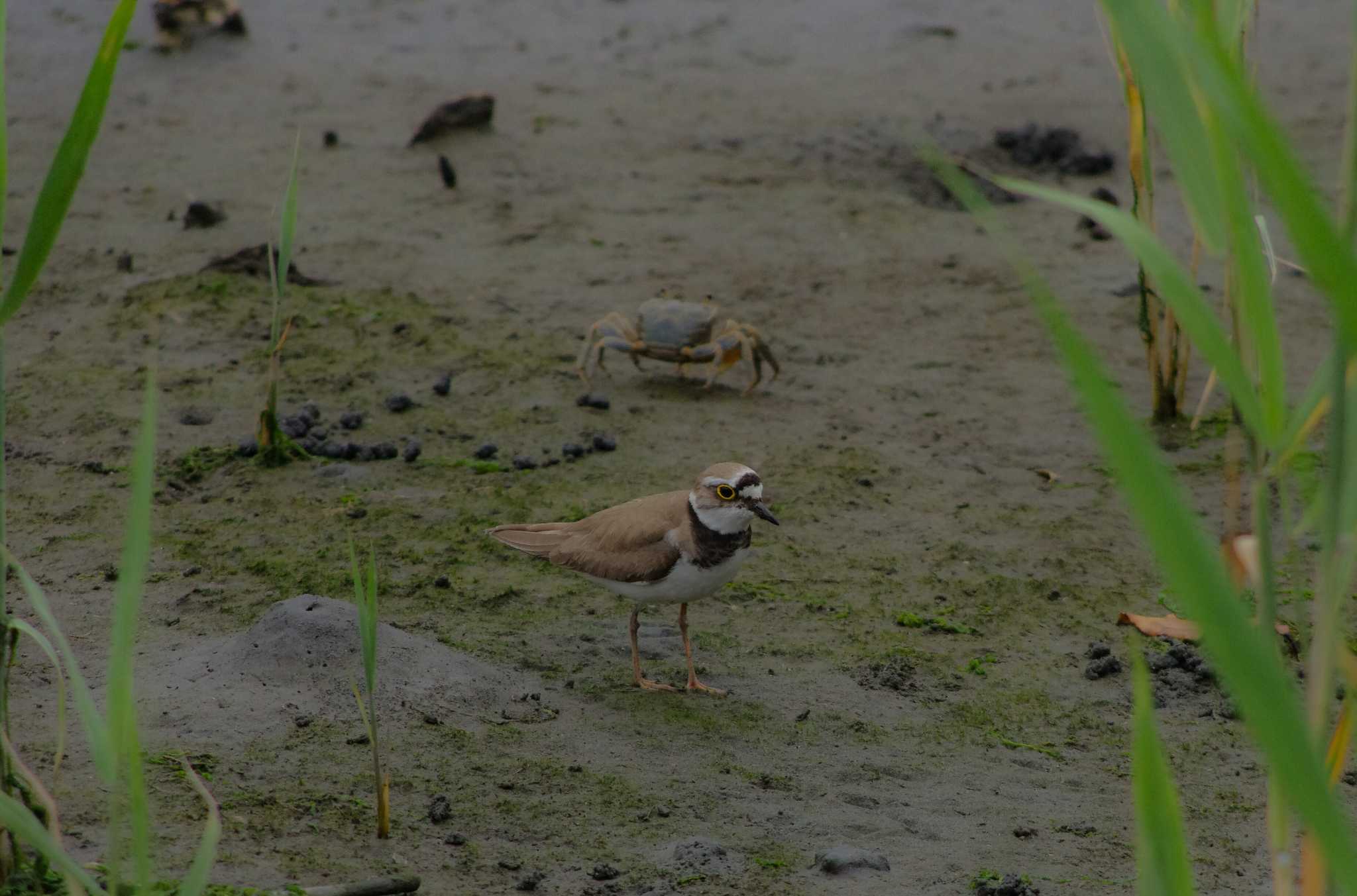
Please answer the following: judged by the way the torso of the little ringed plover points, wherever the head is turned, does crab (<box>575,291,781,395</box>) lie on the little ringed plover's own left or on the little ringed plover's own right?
on the little ringed plover's own left

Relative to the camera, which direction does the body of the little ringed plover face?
to the viewer's right

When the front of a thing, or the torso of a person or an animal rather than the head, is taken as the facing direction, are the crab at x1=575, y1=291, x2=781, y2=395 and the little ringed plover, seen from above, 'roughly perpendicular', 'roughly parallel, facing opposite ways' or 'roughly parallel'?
roughly perpendicular

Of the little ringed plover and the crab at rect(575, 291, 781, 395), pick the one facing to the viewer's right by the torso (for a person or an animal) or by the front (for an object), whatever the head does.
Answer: the little ringed plover

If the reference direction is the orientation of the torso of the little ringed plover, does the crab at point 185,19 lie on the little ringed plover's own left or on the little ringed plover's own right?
on the little ringed plover's own left

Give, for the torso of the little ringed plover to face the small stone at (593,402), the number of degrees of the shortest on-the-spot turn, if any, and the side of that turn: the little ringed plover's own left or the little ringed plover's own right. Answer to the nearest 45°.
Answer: approximately 90° to the little ringed plover's own left
